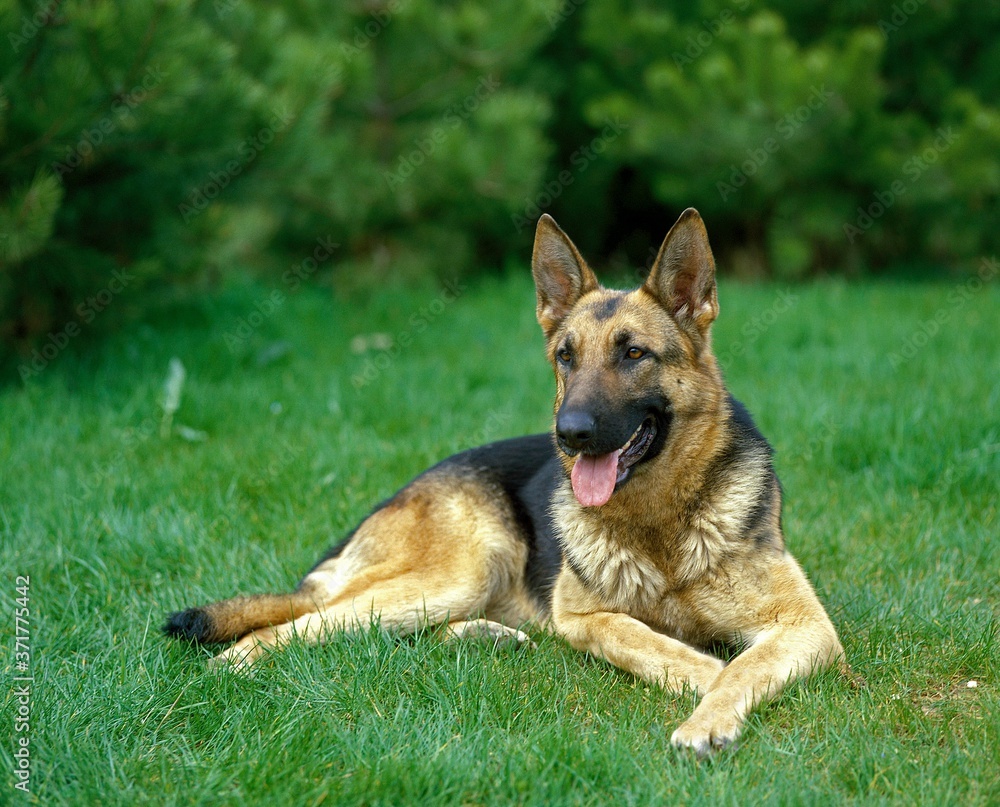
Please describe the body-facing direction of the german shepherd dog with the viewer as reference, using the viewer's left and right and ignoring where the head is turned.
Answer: facing the viewer and to the right of the viewer
